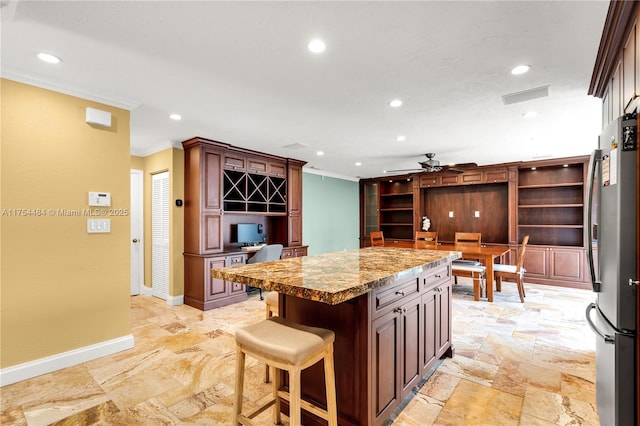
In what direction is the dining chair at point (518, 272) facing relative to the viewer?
to the viewer's left

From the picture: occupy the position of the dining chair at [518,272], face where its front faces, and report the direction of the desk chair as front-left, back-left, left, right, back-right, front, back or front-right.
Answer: front-left

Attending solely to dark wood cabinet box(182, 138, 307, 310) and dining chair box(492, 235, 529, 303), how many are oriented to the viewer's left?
1

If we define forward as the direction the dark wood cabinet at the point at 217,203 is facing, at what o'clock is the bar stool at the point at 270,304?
The bar stool is roughly at 1 o'clock from the dark wood cabinet.

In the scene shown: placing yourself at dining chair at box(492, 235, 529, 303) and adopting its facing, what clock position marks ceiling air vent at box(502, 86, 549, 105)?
The ceiling air vent is roughly at 9 o'clock from the dining chair.

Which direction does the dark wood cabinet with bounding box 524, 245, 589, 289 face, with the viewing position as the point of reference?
facing the viewer and to the left of the viewer

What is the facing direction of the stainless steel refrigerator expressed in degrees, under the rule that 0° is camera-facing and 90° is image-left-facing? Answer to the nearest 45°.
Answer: approximately 45°

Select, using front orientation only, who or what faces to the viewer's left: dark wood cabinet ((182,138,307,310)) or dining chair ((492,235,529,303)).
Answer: the dining chair

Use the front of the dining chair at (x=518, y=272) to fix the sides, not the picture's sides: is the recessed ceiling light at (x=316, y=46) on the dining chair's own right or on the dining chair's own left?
on the dining chair's own left

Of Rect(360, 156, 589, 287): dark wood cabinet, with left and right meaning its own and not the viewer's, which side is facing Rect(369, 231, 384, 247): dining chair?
front

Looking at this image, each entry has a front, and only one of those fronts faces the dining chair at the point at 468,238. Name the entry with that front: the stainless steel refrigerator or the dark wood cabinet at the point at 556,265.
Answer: the dark wood cabinet

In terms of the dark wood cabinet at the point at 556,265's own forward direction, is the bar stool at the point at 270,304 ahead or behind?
ahead

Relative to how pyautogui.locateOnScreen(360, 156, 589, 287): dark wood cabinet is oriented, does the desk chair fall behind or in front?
in front

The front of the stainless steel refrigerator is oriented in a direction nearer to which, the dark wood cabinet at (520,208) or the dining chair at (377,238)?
the dining chair
